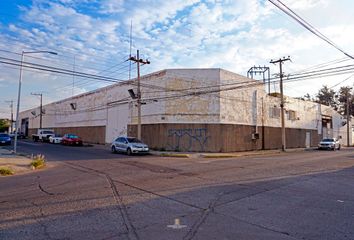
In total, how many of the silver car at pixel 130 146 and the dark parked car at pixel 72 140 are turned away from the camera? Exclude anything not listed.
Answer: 0

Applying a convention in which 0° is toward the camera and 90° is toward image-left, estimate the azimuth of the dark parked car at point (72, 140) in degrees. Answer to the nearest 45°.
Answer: approximately 315°

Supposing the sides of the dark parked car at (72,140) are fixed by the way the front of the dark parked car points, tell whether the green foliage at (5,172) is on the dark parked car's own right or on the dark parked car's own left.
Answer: on the dark parked car's own right

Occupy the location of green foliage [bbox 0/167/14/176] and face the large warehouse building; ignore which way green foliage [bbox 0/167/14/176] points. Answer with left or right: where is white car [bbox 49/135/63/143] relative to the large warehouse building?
left
